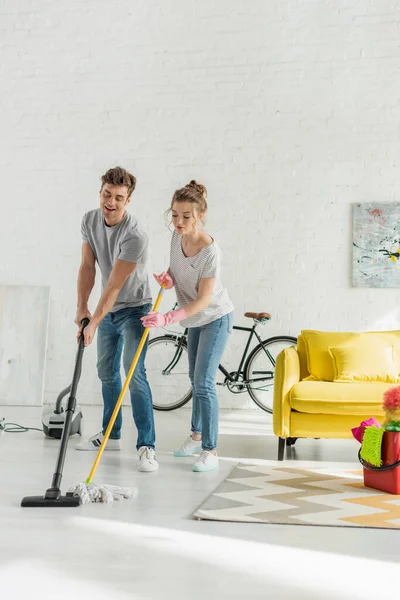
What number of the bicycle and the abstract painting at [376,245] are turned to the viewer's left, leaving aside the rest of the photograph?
1

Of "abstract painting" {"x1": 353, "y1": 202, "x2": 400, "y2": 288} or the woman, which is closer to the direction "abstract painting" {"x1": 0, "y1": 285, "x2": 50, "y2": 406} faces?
the woman

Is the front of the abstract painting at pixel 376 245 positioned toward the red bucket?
yes

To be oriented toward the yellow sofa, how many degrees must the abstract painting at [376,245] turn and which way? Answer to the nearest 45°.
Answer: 0° — it already faces it

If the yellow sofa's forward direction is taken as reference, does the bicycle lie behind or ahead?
behind

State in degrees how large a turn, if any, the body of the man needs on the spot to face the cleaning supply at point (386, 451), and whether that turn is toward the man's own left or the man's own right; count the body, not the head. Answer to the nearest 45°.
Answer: approximately 90° to the man's own left

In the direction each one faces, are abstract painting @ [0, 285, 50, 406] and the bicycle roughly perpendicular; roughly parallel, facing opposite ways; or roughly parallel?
roughly perpendicular

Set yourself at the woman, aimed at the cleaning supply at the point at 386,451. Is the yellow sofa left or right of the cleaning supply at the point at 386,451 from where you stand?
left

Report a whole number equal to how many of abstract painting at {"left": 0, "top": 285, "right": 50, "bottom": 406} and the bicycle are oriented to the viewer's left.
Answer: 1

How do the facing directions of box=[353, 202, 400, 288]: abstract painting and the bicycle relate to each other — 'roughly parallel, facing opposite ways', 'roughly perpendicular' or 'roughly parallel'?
roughly perpendicular

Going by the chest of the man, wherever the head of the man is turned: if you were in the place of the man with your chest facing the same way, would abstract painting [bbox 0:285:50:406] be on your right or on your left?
on your right

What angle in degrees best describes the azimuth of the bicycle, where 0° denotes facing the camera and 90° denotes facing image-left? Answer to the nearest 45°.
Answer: approximately 90°
